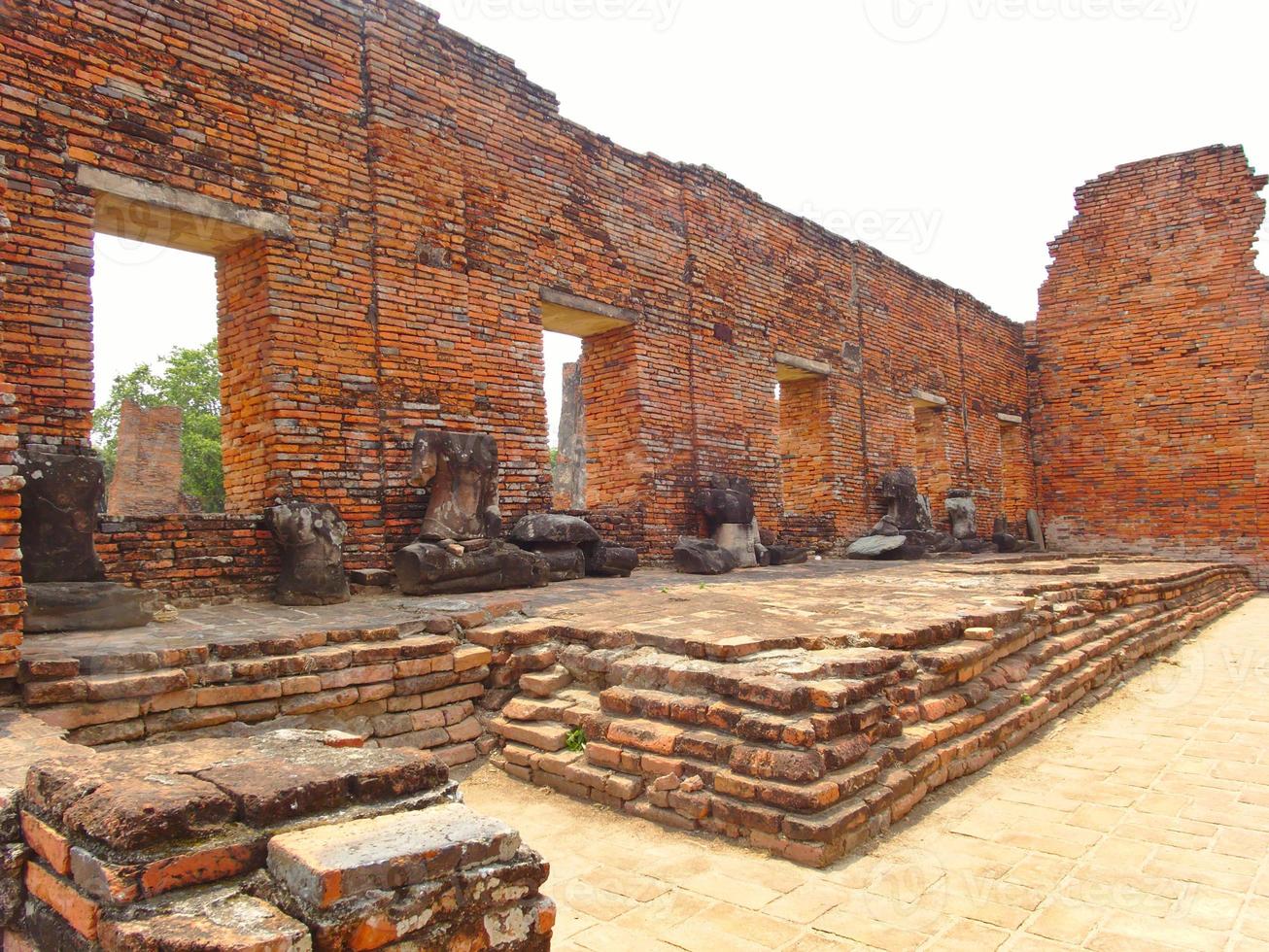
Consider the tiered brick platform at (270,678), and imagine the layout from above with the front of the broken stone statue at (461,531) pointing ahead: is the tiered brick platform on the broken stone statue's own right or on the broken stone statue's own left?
on the broken stone statue's own right

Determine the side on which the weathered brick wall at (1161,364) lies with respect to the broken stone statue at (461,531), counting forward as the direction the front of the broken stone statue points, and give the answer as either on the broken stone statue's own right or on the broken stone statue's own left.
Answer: on the broken stone statue's own left

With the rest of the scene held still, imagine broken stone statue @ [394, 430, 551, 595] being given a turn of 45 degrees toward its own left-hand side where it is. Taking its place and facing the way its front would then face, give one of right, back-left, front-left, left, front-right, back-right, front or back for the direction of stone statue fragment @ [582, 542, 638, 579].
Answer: front-left

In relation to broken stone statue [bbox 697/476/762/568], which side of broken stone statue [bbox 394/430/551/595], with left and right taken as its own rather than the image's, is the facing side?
left

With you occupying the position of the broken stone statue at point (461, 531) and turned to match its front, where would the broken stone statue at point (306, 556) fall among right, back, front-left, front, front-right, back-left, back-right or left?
right

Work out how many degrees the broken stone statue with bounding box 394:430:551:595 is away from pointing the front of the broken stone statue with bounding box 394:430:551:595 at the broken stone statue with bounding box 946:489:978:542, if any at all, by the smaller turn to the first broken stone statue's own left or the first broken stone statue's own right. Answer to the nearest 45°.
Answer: approximately 90° to the first broken stone statue's own left

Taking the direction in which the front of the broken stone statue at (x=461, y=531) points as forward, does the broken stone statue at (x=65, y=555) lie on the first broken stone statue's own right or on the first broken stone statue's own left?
on the first broken stone statue's own right

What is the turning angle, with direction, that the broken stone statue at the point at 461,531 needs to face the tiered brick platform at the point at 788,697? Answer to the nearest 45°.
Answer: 0° — it already faces it

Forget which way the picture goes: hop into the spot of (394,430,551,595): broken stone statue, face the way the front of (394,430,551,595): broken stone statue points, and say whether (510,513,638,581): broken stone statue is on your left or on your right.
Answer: on your left

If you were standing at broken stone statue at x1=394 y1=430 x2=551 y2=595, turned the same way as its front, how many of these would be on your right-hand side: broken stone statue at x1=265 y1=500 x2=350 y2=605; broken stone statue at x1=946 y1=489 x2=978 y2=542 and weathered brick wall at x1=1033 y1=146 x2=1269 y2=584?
1

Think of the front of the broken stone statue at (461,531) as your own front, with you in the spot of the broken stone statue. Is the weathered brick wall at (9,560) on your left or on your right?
on your right

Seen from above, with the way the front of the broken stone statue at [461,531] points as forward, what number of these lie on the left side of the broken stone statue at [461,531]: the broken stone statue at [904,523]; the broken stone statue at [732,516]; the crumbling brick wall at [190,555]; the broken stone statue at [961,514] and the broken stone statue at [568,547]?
4

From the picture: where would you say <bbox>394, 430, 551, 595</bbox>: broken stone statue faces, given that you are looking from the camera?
facing the viewer and to the right of the viewer

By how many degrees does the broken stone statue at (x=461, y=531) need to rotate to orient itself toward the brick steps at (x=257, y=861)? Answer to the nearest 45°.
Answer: approximately 45° to its right
